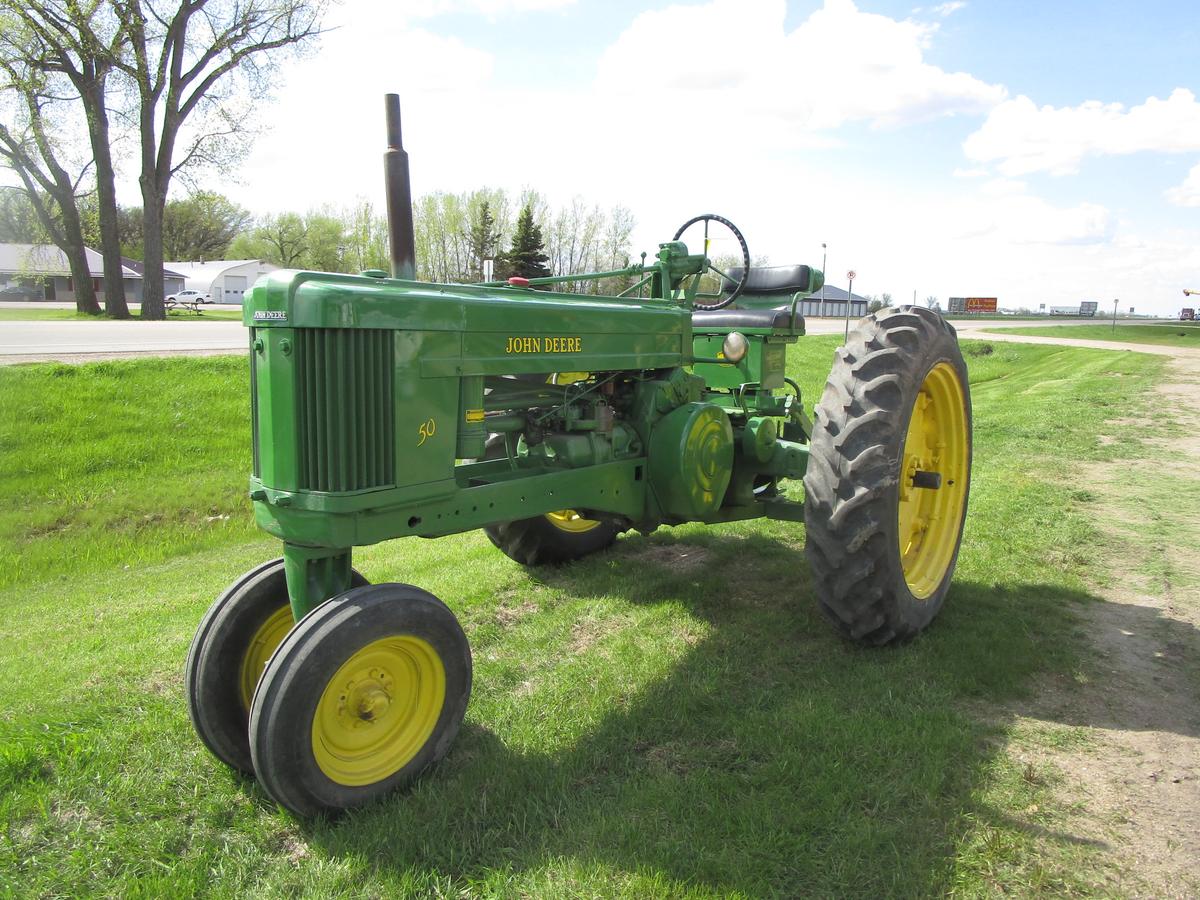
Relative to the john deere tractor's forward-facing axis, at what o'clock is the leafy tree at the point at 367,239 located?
The leafy tree is roughly at 4 o'clock from the john deere tractor.

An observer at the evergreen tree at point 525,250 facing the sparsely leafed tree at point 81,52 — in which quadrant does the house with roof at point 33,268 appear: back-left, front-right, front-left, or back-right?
front-right

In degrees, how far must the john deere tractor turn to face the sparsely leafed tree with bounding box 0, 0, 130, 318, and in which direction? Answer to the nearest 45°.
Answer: approximately 90° to its right

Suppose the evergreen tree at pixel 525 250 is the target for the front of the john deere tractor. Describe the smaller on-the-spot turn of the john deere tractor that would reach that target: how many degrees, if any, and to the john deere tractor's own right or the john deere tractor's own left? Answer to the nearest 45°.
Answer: approximately 135° to the john deere tractor's own right

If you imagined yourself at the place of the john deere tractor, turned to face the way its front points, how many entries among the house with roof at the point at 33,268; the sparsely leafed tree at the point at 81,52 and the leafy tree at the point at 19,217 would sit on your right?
3

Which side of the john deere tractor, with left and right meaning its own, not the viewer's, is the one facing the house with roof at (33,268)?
right

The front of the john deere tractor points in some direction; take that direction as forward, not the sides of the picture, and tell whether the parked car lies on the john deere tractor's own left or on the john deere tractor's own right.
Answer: on the john deere tractor's own right

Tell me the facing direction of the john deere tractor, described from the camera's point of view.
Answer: facing the viewer and to the left of the viewer

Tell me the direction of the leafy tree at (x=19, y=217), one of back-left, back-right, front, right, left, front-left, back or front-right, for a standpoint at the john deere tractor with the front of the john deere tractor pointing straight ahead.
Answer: right
